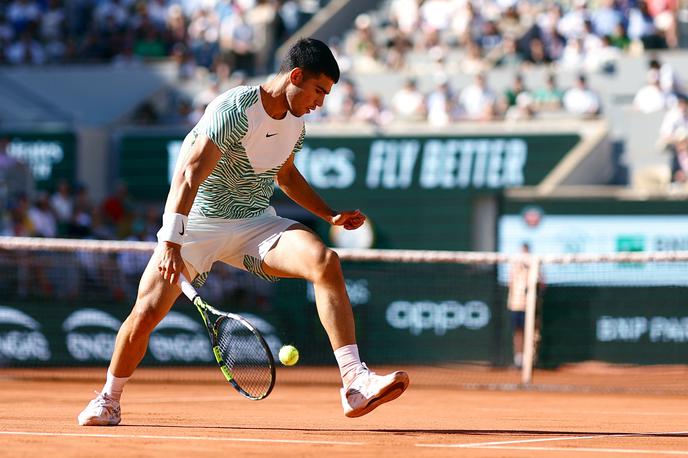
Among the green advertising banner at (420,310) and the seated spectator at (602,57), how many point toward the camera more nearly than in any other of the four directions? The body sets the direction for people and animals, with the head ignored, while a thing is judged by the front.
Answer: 2

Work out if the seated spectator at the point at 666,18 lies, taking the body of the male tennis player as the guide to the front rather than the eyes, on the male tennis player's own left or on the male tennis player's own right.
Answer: on the male tennis player's own left

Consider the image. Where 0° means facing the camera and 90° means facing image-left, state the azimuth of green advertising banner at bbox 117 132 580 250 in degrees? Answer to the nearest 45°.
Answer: approximately 0°

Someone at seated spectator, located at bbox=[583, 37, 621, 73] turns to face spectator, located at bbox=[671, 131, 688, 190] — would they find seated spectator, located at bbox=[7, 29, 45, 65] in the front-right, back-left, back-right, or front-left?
back-right

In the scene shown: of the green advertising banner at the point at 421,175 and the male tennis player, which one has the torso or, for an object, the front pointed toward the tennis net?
the green advertising banner

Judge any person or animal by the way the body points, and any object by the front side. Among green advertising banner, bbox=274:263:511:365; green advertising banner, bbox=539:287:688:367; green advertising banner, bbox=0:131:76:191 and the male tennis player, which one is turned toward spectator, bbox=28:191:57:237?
green advertising banner, bbox=0:131:76:191

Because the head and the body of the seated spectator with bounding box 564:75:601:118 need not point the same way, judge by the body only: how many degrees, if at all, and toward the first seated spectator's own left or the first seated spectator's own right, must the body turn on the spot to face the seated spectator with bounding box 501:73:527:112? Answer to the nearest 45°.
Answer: approximately 90° to the first seated spectator's own right

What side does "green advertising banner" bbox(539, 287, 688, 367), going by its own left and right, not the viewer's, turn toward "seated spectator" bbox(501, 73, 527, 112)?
back

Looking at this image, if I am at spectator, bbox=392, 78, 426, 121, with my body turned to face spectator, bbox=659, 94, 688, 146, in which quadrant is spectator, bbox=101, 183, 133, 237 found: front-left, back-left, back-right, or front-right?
back-right

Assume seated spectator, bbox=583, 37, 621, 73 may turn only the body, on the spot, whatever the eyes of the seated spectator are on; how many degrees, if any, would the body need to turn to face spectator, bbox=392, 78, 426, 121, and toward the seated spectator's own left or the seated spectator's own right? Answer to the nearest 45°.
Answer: approximately 90° to the seated spectator's own right

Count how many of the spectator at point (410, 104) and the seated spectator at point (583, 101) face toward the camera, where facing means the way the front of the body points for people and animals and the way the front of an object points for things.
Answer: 2

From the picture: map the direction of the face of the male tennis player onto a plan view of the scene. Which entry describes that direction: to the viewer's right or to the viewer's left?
to the viewer's right

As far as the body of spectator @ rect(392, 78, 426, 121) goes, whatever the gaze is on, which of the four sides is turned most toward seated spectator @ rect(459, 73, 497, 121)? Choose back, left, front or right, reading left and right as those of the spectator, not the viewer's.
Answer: left

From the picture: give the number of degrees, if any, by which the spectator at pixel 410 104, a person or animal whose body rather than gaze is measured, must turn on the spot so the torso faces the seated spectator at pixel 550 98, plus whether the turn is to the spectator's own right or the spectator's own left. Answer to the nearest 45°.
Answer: approximately 90° to the spectator's own left
